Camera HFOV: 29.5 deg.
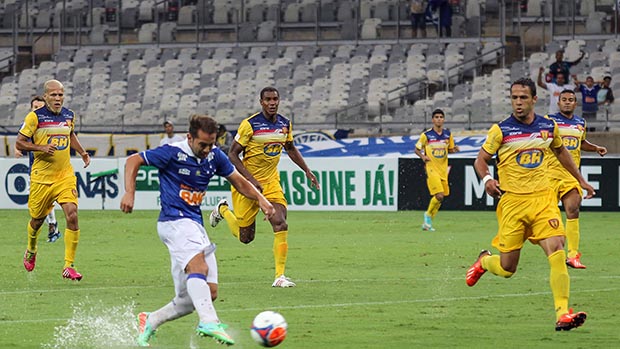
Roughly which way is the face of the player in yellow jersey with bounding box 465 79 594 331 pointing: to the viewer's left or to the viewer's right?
to the viewer's left

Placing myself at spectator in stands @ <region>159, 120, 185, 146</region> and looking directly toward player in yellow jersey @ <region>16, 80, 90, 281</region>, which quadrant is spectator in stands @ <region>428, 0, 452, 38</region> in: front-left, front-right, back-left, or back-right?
back-left

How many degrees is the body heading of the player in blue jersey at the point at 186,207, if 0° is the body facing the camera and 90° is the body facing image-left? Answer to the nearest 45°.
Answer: approximately 315°

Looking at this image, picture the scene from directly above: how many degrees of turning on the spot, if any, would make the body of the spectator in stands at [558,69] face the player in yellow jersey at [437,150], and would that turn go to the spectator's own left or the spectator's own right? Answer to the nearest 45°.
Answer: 0° — they already face them

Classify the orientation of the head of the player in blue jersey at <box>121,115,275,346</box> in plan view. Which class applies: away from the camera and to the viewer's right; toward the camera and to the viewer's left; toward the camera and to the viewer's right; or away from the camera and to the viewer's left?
toward the camera and to the viewer's right

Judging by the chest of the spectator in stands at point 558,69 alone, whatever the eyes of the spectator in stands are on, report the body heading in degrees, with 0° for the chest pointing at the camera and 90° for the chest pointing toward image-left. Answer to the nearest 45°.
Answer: approximately 0°

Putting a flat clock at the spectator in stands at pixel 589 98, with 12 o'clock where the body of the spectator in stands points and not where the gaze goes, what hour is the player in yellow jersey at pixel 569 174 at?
The player in yellow jersey is roughly at 12 o'clock from the spectator in stands.

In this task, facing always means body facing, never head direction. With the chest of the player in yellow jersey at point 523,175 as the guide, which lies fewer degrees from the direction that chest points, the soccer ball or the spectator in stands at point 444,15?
the soccer ball

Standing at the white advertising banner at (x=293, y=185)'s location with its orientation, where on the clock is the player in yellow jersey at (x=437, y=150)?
The player in yellow jersey is roughly at 11 o'clock from the white advertising banner.

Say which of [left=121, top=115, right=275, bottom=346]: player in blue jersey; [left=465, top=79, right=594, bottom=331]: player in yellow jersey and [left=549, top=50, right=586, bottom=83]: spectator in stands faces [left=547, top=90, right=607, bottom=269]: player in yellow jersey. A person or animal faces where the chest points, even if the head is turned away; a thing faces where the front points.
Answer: the spectator in stands

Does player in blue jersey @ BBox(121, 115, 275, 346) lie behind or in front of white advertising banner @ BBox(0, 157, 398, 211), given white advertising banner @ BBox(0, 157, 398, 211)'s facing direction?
in front
